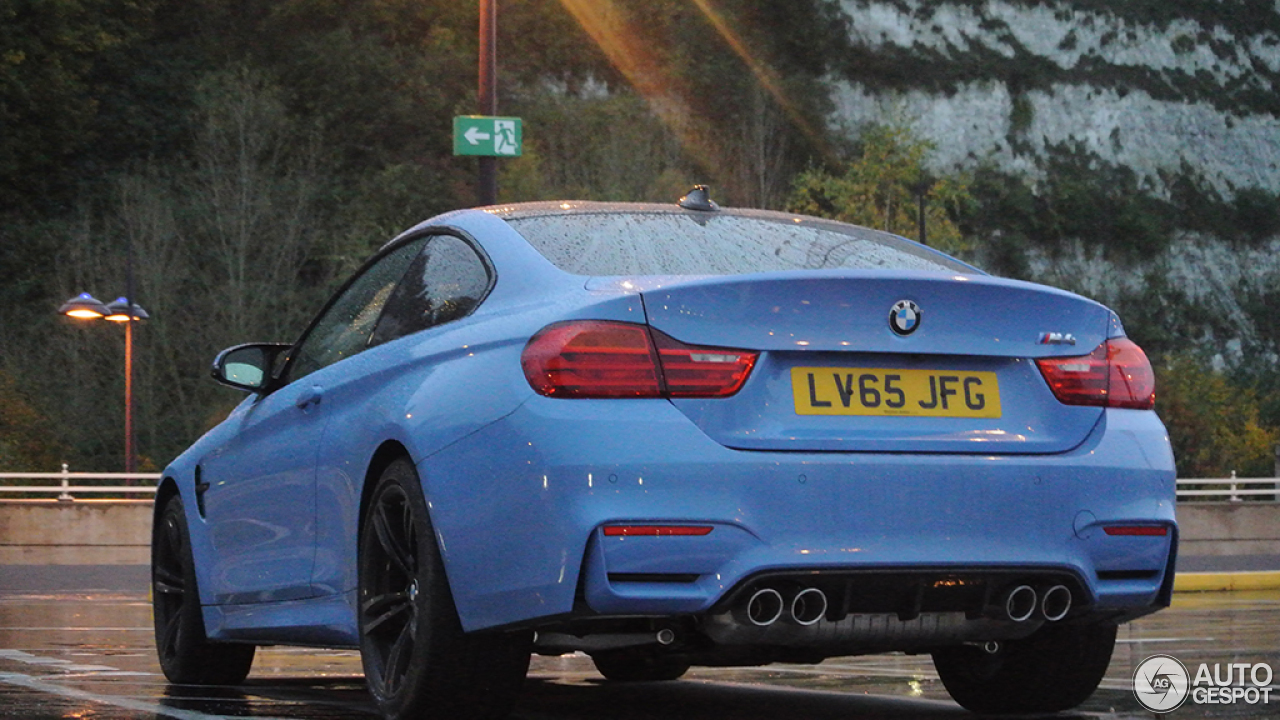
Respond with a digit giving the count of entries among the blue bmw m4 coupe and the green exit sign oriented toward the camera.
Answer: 1

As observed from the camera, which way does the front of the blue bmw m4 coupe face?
facing away from the viewer and to the left of the viewer

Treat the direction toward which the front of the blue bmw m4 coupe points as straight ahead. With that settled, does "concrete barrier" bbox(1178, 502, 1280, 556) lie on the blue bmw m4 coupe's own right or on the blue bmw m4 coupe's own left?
on the blue bmw m4 coupe's own right

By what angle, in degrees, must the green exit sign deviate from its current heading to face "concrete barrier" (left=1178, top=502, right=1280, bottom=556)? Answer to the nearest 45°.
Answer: approximately 135° to its left
